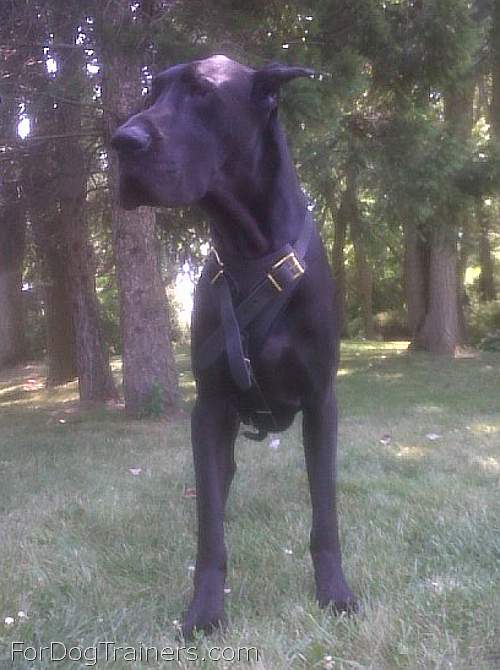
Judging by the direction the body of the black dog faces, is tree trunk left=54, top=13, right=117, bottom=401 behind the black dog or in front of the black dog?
behind

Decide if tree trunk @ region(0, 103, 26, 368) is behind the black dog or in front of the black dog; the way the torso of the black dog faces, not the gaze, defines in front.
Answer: behind

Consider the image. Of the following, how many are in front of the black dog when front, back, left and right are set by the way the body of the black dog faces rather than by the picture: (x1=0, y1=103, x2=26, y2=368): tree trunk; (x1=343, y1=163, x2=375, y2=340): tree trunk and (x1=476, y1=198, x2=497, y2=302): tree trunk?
0

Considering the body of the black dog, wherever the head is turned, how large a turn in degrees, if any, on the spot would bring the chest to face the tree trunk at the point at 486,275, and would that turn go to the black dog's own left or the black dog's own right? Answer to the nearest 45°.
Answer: approximately 180°

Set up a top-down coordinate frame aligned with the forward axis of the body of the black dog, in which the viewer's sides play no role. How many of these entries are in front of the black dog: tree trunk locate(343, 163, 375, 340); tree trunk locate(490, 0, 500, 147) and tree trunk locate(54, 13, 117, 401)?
0

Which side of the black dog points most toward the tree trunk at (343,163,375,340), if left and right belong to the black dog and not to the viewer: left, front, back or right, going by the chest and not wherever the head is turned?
back

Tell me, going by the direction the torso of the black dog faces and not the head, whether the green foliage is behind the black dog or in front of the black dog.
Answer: behind

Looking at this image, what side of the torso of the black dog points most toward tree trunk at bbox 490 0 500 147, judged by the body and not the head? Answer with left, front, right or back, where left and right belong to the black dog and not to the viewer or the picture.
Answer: back

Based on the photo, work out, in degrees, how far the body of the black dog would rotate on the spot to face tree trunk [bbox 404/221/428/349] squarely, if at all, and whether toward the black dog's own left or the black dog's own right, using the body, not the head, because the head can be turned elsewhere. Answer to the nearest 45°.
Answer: approximately 180°

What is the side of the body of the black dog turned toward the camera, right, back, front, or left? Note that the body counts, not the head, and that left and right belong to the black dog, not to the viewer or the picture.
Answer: front

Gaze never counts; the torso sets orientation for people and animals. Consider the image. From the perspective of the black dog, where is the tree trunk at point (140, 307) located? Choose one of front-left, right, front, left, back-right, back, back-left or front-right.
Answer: back
